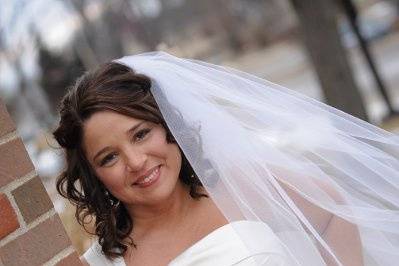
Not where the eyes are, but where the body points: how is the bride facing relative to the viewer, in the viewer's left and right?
facing the viewer and to the left of the viewer

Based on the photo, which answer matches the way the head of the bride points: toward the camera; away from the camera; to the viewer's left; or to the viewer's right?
toward the camera

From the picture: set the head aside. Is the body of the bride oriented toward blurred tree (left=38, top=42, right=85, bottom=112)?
no

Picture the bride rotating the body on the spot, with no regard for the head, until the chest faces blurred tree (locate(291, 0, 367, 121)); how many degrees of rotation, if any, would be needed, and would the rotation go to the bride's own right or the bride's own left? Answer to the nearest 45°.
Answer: approximately 135° to the bride's own right

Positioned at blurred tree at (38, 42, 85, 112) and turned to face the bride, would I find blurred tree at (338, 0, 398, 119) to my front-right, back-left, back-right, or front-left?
front-left

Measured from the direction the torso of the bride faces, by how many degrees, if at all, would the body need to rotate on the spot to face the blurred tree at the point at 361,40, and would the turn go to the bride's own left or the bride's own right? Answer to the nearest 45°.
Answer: approximately 135° to the bride's own right
